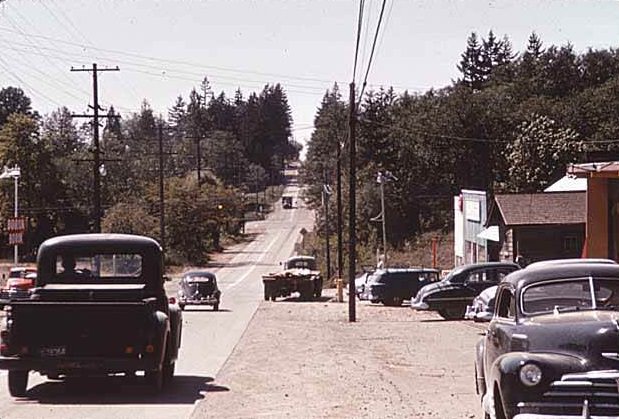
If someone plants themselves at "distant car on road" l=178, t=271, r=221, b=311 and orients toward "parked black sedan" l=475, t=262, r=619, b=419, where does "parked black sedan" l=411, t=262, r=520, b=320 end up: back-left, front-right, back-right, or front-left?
front-left

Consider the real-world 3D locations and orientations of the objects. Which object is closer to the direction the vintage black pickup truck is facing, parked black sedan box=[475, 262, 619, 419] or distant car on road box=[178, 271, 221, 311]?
the distant car on road

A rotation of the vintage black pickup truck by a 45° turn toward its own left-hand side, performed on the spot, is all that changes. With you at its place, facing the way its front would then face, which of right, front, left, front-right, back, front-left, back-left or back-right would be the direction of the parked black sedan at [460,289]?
right

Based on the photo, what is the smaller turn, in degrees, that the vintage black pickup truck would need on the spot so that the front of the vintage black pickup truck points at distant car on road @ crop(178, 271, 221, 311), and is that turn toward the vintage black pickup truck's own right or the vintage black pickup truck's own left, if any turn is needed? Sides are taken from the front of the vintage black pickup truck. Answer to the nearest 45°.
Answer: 0° — it already faces it

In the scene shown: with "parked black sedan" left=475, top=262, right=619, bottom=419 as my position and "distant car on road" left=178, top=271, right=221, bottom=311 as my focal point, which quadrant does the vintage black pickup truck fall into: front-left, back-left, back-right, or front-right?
front-left

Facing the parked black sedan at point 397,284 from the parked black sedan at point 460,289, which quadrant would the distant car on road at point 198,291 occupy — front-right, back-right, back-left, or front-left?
front-left

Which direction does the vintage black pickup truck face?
away from the camera

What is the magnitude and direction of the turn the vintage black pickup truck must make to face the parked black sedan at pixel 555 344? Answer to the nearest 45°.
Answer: approximately 135° to its right
